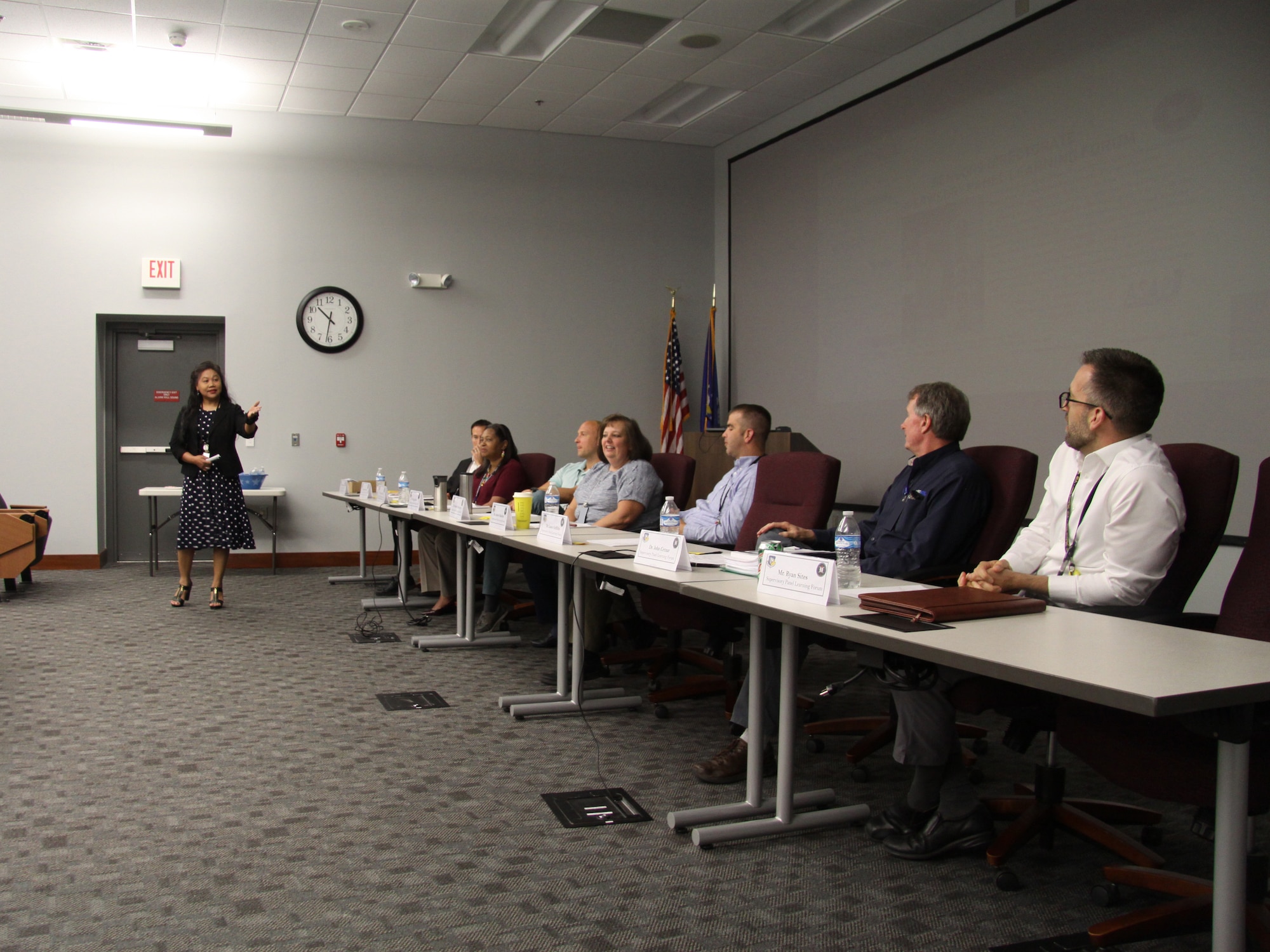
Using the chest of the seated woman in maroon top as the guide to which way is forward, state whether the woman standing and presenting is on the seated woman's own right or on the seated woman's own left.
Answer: on the seated woman's own right

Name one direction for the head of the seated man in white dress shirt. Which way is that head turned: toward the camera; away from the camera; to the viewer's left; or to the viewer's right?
to the viewer's left

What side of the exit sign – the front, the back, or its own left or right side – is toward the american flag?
left

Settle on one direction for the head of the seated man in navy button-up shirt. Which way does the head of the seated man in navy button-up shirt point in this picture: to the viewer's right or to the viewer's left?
to the viewer's left

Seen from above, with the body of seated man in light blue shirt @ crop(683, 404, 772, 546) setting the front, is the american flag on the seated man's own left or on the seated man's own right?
on the seated man's own right

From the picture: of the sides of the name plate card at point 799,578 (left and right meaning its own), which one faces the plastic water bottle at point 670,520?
right

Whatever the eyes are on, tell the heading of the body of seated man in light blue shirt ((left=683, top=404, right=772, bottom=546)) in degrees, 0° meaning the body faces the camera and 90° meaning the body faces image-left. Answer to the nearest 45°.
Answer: approximately 90°

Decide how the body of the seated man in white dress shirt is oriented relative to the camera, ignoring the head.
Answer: to the viewer's left

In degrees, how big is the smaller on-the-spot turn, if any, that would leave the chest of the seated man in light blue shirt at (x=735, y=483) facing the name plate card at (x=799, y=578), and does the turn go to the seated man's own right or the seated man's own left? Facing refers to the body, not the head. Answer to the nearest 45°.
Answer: approximately 90° to the seated man's own left

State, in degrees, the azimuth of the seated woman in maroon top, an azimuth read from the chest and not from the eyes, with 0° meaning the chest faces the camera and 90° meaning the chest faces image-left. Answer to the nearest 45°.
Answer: approximately 45°

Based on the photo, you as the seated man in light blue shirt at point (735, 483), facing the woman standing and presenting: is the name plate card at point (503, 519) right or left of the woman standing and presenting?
left
